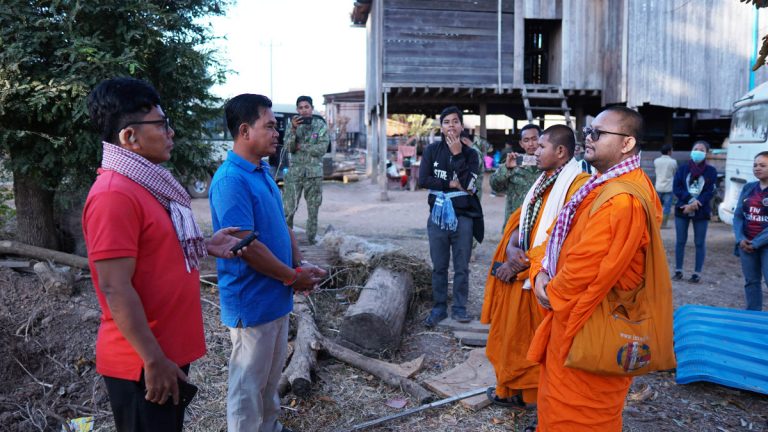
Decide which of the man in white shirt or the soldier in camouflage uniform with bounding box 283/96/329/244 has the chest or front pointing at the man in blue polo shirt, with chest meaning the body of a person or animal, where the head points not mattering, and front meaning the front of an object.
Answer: the soldier in camouflage uniform

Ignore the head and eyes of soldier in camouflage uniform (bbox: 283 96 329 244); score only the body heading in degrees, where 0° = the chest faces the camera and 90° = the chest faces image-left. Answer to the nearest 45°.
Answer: approximately 0°

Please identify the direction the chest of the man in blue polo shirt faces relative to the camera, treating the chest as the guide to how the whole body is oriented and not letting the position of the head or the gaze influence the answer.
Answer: to the viewer's right

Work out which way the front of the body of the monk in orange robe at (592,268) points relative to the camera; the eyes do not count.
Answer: to the viewer's left

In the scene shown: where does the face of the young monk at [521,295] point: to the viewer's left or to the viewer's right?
to the viewer's left

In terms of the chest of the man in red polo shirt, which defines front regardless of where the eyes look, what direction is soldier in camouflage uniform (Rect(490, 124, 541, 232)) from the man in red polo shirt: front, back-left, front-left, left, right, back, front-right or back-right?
front-left

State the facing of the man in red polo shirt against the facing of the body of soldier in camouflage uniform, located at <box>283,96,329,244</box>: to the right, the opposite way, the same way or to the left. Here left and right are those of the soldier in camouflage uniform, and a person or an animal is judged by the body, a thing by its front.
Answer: to the left

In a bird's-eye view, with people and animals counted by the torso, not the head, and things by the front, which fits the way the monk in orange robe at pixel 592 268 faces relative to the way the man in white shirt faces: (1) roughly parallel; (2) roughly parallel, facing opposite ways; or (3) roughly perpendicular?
roughly perpendicular

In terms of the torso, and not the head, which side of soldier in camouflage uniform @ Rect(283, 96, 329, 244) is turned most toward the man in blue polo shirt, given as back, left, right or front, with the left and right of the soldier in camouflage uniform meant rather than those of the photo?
front

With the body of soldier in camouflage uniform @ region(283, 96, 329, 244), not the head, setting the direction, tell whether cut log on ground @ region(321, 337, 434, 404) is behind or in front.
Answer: in front

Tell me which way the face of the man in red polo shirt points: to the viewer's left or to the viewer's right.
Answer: to the viewer's right

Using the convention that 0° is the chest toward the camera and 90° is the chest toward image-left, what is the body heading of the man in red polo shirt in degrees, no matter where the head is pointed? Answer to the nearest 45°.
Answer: approximately 270°

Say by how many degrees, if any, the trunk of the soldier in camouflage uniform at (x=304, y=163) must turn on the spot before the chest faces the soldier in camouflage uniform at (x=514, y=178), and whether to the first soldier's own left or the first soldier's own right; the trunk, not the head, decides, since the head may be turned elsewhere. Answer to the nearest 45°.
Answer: approximately 45° to the first soldier's own left
